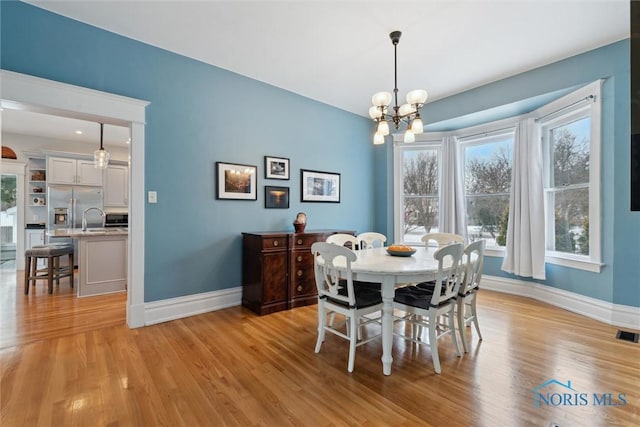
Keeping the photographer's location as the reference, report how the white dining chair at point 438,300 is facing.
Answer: facing away from the viewer and to the left of the viewer

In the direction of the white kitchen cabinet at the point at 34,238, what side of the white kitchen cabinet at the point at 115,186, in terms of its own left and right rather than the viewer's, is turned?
right

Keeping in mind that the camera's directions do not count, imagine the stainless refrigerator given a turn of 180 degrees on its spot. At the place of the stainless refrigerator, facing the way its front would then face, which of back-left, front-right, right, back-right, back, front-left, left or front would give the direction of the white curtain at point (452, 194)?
back-right

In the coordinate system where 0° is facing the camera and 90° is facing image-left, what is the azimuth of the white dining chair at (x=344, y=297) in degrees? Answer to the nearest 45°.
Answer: approximately 225°

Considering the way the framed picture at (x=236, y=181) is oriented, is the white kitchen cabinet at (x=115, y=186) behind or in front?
behind

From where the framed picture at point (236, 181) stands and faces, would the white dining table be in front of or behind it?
in front

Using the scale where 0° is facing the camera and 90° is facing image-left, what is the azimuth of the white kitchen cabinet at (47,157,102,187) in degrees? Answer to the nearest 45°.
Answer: approximately 0°

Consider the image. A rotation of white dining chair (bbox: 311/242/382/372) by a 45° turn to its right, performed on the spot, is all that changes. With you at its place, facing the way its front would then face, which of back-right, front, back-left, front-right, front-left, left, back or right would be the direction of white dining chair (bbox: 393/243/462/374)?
front

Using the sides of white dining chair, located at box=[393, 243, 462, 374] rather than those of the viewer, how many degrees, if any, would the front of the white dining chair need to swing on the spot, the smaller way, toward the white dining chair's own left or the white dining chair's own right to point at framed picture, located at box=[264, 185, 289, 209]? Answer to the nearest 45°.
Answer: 0° — it already faces it

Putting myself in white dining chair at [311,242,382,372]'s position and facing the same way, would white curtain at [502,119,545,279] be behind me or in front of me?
in front

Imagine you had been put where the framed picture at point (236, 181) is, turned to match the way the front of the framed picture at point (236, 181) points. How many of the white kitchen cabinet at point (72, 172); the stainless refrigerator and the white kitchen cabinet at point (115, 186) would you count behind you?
3

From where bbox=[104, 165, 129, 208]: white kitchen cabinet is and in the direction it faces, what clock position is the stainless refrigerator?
The stainless refrigerator is roughly at 3 o'clock from the white kitchen cabinet.
